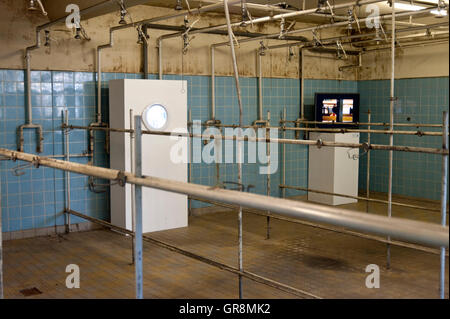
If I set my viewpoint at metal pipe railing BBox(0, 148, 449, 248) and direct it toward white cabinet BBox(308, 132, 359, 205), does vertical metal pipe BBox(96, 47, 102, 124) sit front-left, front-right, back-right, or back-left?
front-left

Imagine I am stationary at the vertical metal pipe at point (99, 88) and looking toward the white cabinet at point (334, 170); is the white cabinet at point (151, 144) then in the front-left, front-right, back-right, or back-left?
front-right

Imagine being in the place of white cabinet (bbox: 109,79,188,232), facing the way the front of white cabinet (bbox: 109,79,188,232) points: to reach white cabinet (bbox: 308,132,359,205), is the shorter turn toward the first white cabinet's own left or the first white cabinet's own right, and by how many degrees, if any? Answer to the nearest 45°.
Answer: approximately 90° to the first white cabinet's own left

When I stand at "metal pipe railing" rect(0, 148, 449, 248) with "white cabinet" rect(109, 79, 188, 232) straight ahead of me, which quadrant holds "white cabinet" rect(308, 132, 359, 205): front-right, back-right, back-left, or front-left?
front-right

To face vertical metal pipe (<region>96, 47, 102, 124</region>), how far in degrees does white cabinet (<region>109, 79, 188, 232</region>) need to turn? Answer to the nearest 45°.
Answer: approximately 180°

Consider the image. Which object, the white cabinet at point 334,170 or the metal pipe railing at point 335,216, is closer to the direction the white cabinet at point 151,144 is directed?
the metal pipe railing

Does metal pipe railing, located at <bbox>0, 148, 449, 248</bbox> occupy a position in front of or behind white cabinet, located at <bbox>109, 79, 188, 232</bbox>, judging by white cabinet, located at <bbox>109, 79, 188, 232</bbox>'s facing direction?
in front

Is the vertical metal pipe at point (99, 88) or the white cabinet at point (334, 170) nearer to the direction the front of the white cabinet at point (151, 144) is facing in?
the white cabinet

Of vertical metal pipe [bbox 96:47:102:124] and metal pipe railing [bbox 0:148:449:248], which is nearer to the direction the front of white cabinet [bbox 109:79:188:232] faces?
the metal pipe railing

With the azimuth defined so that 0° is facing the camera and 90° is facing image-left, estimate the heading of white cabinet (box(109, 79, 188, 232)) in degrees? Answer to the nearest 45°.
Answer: approximately 315°
